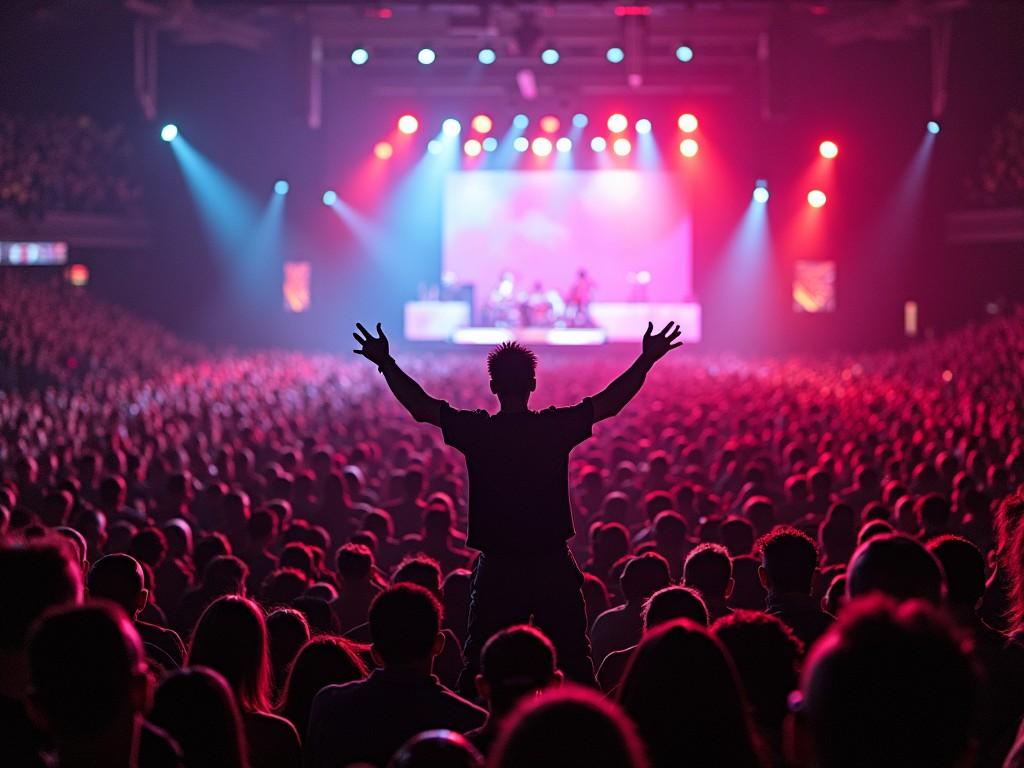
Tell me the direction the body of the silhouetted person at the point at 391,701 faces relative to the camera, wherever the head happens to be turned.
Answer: away from the camera

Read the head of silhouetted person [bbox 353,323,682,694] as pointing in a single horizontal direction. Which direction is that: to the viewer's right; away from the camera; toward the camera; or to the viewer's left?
away from the camera

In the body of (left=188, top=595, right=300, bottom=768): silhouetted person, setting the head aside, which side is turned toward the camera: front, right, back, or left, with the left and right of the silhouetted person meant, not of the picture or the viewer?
back

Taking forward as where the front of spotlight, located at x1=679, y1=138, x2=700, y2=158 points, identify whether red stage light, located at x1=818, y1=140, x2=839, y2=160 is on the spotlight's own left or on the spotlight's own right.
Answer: on the spotlight's own left

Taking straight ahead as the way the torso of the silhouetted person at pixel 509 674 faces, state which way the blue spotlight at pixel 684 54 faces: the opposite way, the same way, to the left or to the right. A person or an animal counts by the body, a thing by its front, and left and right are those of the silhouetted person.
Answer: the opposite way

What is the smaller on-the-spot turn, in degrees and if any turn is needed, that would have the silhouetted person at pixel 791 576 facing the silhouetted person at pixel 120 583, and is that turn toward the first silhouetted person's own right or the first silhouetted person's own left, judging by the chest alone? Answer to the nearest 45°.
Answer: approximately 90° to the first silhouetted person's own left

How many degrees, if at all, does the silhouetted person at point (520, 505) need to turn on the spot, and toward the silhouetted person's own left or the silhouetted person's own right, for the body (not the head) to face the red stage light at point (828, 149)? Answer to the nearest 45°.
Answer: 0° — they already face it

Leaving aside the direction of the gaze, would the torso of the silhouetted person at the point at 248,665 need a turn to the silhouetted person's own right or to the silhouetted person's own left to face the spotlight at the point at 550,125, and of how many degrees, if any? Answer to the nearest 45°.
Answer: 0° — they already face it

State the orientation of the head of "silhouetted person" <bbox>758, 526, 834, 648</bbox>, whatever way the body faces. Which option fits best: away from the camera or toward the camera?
away from the camera

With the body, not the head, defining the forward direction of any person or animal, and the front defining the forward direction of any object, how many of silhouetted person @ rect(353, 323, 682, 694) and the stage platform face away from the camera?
1

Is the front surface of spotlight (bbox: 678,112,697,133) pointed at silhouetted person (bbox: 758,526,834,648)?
yes
